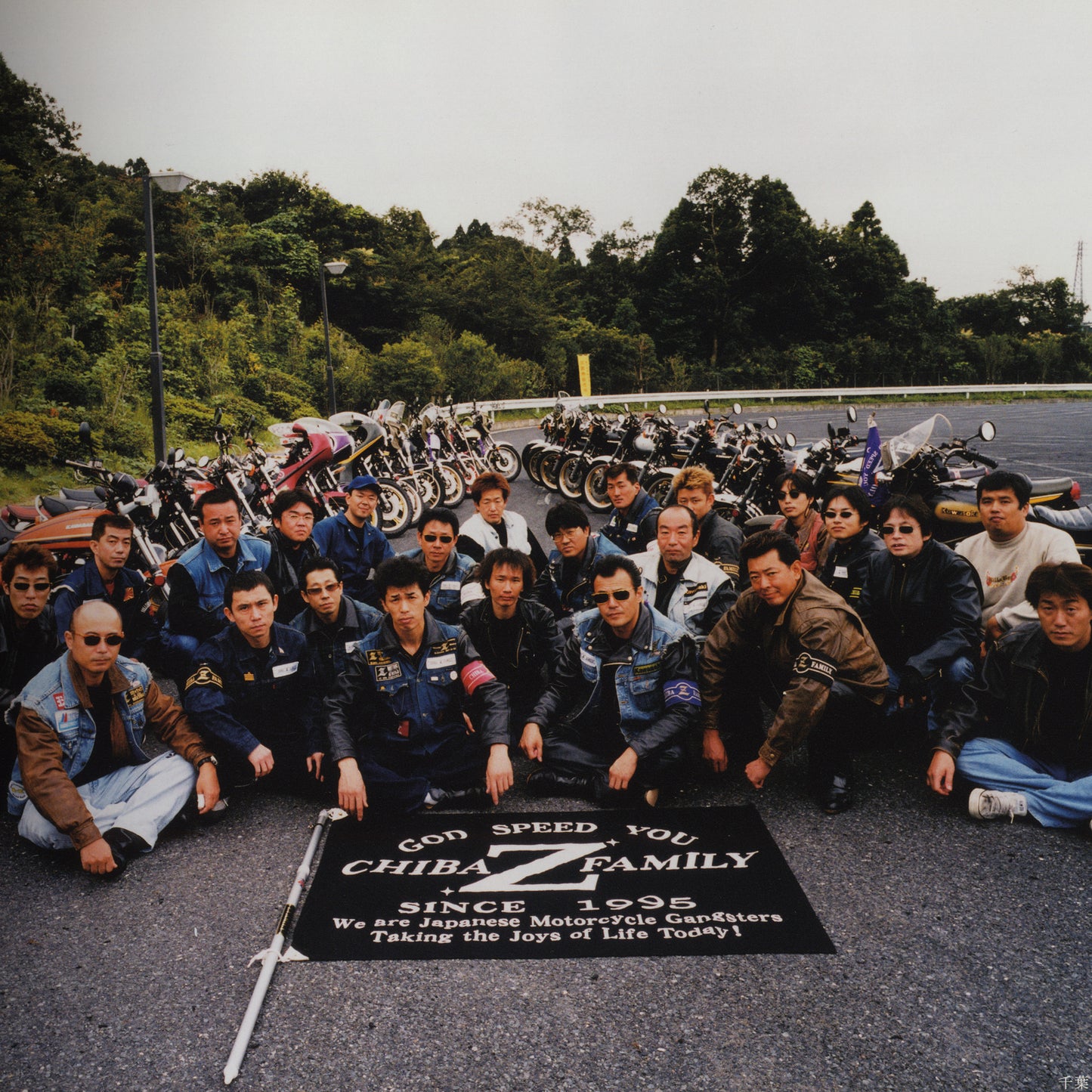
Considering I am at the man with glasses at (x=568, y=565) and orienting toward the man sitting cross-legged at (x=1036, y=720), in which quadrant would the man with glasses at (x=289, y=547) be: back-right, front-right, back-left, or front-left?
back-right

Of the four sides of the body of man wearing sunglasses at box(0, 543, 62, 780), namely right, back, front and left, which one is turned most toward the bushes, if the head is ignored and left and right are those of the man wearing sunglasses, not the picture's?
back

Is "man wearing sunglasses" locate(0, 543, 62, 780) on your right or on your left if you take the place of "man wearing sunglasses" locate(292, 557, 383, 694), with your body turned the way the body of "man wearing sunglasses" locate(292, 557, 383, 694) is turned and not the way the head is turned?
on your right

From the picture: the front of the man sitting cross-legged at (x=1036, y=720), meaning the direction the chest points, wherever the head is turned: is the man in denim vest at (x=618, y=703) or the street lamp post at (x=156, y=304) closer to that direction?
the man in denim vest

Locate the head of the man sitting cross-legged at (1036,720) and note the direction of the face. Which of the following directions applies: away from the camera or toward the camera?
toward the camera

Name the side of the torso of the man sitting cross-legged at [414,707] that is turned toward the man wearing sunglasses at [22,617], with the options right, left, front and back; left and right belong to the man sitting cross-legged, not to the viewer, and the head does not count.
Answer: right

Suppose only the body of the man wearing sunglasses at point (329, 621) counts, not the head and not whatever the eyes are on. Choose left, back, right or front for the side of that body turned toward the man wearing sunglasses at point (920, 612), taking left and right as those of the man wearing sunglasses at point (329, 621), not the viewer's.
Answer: left

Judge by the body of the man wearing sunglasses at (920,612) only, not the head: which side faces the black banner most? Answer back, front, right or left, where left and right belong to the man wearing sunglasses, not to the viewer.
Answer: front

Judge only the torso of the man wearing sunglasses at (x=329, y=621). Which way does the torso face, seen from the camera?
toward the camera

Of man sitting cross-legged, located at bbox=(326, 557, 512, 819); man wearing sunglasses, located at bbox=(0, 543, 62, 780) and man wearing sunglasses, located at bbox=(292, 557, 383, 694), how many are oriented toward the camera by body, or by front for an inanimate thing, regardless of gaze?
3

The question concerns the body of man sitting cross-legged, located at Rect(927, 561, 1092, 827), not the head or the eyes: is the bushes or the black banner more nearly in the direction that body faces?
the black banner

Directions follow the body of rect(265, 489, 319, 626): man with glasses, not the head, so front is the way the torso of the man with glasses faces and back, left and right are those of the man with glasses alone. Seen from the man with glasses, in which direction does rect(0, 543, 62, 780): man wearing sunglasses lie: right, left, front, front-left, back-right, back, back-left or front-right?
right

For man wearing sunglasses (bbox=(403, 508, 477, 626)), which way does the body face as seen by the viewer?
toward the camera

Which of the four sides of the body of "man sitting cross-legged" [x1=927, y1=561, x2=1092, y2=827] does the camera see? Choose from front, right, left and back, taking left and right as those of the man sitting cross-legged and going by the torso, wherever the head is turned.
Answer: front
